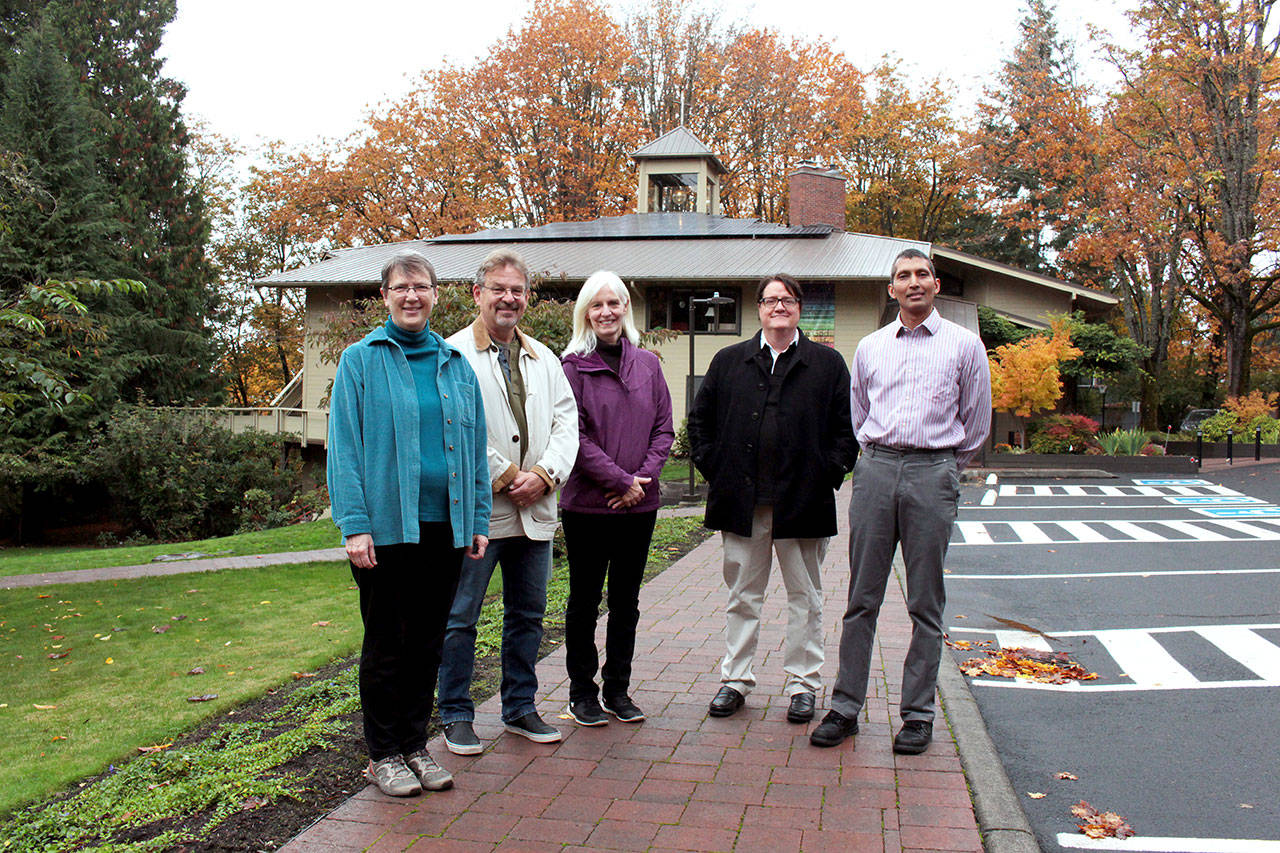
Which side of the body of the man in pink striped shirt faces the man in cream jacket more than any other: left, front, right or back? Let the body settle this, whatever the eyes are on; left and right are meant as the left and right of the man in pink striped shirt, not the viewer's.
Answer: right

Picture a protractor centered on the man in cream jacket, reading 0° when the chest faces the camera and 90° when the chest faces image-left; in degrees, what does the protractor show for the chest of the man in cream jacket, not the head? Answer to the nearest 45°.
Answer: approximately 0°

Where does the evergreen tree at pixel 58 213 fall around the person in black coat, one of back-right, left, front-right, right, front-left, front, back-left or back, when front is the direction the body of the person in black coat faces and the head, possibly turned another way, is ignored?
back-right

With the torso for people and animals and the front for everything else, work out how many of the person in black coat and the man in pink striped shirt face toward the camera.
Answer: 2

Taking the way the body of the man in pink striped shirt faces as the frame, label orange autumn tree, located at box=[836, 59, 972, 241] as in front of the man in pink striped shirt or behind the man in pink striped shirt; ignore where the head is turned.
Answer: behind

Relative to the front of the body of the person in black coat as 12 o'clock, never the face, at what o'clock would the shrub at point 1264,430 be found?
The shrub is roughly at 7 o'clock from the person in black coat.

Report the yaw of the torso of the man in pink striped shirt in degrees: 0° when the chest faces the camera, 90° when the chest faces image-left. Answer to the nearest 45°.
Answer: approximately 0°

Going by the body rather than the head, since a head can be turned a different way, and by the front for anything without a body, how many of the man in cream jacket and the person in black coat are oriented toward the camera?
2
